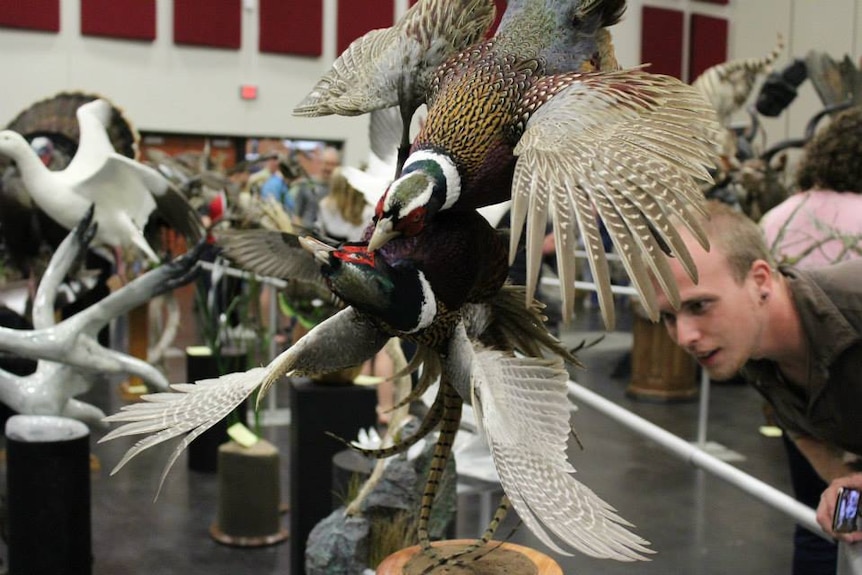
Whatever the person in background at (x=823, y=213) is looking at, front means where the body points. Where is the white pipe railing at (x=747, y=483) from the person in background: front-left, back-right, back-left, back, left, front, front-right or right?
back

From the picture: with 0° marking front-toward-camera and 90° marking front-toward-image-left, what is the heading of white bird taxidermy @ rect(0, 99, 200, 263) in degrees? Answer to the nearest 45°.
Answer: approximately 90°

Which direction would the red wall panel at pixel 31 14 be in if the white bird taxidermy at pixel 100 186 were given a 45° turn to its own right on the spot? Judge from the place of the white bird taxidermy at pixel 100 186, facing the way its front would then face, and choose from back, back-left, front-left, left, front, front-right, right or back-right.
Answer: front-right

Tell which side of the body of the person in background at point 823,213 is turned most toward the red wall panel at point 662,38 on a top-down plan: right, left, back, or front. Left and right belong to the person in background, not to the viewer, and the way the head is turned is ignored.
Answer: front
